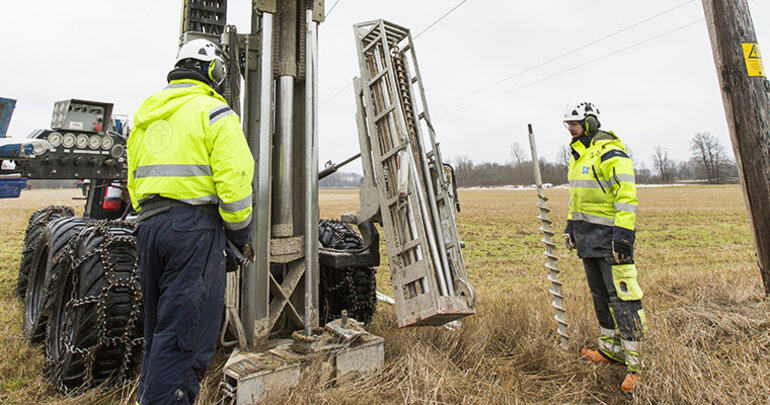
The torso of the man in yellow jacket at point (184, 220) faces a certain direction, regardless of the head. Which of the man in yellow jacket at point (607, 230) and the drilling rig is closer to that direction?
the drilling rig

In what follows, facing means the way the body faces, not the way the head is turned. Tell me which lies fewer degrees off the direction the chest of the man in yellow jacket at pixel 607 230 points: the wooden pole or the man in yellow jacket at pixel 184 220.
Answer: the man in yellow jacket

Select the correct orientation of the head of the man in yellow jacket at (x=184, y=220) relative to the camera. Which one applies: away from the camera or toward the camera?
away from the camera

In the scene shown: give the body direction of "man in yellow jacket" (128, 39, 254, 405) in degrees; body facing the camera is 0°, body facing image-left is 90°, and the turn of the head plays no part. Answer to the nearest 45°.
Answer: approximately 225°

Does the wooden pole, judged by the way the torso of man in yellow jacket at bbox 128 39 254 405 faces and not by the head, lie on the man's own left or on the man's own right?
on the man's own right
